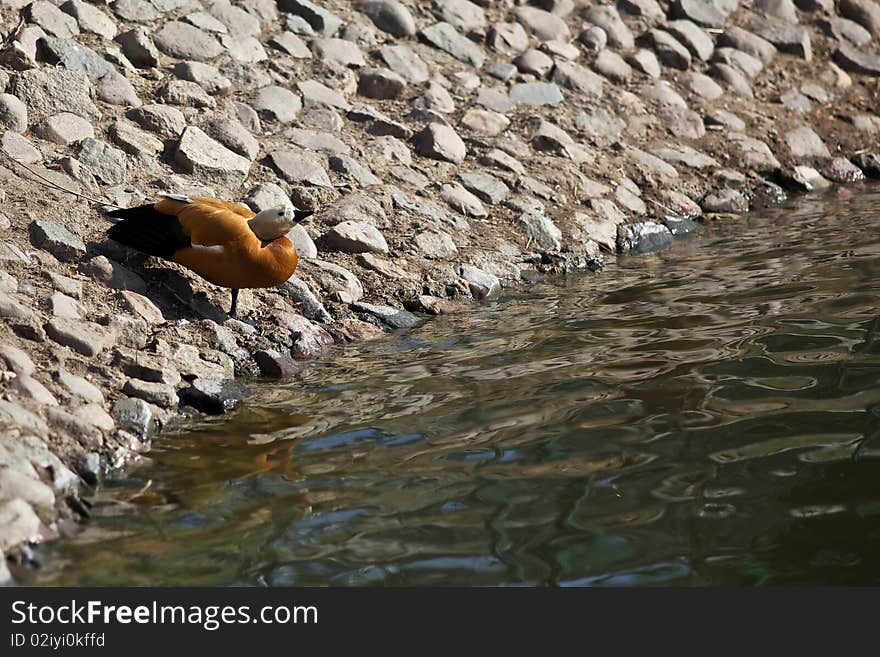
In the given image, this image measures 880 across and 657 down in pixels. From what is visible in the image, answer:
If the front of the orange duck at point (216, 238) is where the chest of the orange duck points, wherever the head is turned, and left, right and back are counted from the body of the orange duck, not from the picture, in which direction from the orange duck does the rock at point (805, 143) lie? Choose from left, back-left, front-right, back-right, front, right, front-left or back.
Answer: front-left

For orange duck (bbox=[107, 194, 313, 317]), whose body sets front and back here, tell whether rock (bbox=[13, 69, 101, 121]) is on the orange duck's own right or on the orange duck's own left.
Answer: on the orange duck's own left

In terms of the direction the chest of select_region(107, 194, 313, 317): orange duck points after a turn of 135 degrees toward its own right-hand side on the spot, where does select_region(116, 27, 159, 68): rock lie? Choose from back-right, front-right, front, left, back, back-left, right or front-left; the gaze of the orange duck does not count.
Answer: back-right

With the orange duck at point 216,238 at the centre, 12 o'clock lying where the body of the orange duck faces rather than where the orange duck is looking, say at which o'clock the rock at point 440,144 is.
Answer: The rock is roughly at 10 o'clock from the orange duck.

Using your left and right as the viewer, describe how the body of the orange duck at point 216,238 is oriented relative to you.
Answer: facing to the right of the viewer

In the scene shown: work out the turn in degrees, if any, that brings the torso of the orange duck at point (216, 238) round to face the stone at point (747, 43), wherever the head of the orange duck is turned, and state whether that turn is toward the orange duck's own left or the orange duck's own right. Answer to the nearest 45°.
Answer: approximately 45° to the orange duck's own left

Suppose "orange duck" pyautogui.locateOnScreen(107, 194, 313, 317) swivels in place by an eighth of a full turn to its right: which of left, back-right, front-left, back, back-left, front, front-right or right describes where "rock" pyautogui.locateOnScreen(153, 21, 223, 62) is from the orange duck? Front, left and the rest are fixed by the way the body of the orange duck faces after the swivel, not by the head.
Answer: back-left

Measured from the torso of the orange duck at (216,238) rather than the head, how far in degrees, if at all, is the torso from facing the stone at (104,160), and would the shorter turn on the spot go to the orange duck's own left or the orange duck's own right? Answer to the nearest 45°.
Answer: approximately 135° to the orange duck's own left

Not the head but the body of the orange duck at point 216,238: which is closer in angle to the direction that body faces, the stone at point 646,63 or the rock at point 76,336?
the stone

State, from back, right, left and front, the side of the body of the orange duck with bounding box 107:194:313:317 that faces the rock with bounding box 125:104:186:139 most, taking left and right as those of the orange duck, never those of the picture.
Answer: left

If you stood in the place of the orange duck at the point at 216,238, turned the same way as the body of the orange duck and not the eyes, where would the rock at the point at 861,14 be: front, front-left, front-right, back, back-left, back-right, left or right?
front-left
